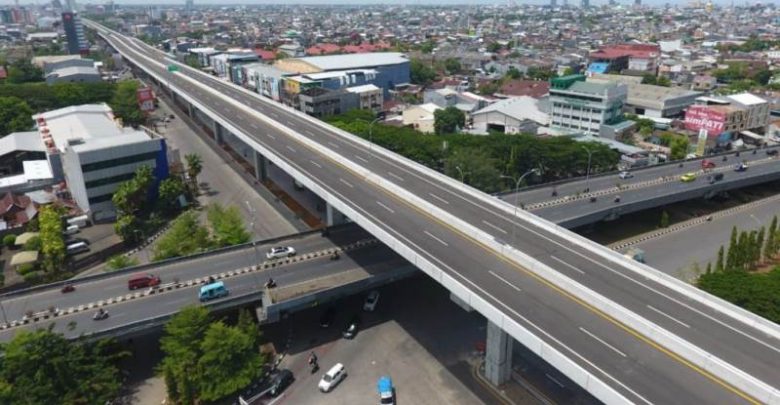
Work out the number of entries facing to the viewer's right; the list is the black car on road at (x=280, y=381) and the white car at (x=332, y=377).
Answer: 0

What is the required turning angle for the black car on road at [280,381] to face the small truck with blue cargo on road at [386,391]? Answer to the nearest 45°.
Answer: approximately 90° to its left

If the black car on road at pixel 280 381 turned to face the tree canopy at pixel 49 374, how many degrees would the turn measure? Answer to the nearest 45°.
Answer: approximately 45° to its right

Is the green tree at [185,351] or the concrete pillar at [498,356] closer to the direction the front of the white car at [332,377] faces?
the green tree

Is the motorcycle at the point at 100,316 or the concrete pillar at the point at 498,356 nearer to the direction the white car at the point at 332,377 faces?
the motorcycle

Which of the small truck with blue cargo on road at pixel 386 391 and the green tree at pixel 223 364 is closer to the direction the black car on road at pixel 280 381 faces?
the green tree

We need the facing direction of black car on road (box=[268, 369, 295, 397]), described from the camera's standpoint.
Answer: facing the viewer and to the left of the viewer

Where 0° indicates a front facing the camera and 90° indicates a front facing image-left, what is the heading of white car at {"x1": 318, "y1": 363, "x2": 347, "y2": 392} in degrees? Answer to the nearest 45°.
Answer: approximately 45°
